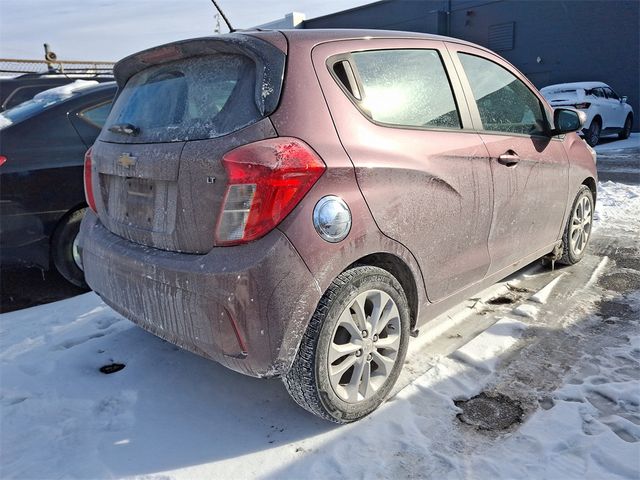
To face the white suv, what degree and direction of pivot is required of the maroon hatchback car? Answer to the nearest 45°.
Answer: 0° — it already faces it

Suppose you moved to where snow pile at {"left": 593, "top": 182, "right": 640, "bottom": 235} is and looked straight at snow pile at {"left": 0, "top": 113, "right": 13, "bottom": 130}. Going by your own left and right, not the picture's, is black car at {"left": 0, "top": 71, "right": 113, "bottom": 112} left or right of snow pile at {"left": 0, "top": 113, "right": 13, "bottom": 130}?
right

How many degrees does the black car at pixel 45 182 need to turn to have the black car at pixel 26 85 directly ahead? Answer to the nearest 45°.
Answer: approximately 45° to its left

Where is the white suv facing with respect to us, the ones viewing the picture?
facing away from the viewer and to the right of the viewer

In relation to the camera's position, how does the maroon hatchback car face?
facing away from the viewer and to the right of the viewer

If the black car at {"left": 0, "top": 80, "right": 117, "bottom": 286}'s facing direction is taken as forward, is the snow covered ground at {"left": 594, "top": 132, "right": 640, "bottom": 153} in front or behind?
in front

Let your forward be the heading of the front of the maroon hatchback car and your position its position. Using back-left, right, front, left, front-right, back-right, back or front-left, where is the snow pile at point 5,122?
left

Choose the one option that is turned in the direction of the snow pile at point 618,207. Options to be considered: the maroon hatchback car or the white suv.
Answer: the maroon hatchback car

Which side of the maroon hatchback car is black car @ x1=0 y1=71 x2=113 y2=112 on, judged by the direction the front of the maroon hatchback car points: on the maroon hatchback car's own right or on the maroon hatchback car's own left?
on the maroon hatchback car's own left

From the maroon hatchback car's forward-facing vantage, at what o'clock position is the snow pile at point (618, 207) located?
The snow pile is roughly at 12 o'clock from the maroon hatchback car.

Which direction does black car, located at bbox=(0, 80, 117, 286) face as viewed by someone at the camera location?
facing away from the viewer and to the right of the viewer

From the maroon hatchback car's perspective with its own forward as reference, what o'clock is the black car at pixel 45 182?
The black car is roughly at 9 o'clock from the maroon hatchback car.

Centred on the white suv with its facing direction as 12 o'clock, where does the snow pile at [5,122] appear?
The snow pile is roughly at 5 o'clock from the white suv.

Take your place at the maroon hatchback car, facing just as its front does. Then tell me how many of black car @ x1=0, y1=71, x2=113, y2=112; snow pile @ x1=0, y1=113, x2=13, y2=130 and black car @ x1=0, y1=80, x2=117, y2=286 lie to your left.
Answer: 3

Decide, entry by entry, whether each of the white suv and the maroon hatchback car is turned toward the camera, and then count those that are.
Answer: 0
